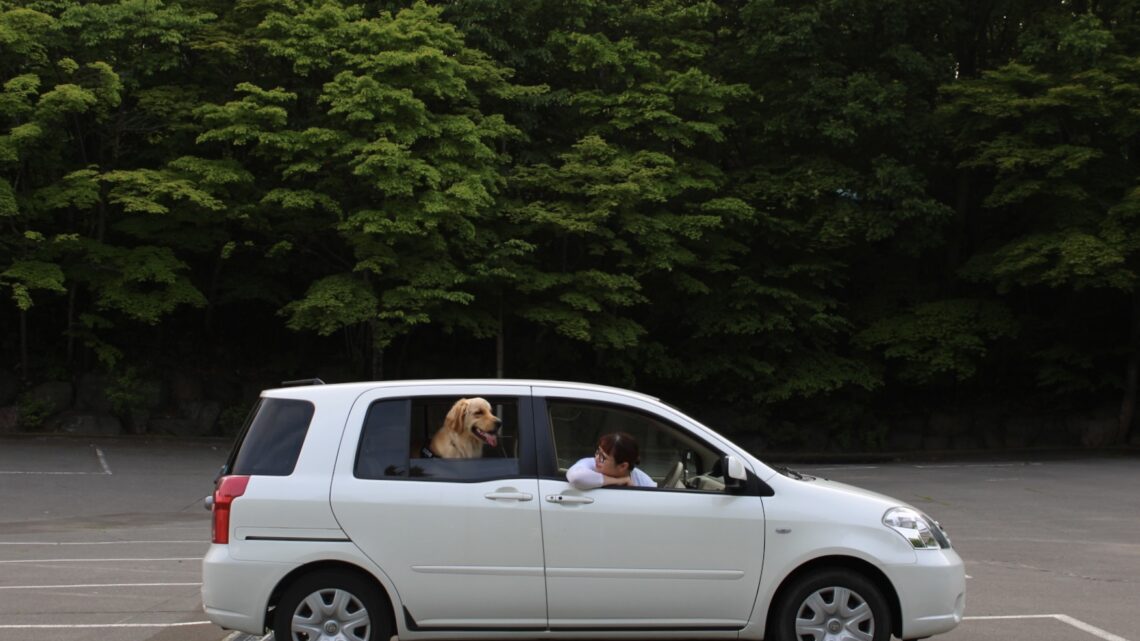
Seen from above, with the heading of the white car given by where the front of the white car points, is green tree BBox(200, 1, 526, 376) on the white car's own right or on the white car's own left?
on the white car's own left

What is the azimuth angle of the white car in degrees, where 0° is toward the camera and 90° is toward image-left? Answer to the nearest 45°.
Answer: approximately 270°

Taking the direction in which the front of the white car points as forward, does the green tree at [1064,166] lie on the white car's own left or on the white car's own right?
on the white car's own left
